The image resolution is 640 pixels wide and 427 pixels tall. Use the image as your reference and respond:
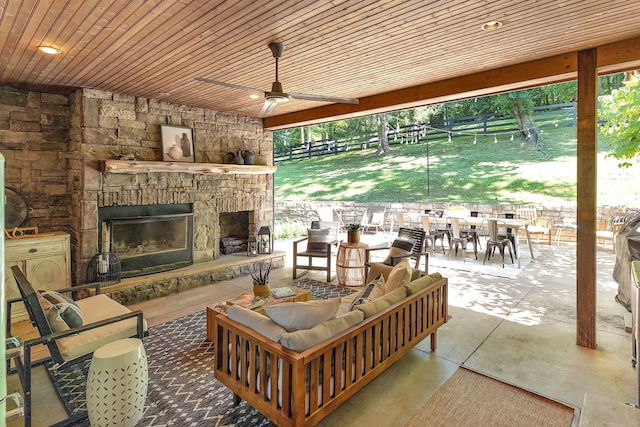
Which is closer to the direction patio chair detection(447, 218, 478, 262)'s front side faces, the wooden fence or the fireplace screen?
the wooden fence

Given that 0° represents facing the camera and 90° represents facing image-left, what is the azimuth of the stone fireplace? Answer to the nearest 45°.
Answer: approximately 315°

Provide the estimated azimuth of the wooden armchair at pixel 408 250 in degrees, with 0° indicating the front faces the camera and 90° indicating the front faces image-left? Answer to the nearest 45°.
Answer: approximately 45°

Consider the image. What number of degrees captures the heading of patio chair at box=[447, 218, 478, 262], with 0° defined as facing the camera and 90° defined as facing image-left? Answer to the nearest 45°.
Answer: approximately 225°

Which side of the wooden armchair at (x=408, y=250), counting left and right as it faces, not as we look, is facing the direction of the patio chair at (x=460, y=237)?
back

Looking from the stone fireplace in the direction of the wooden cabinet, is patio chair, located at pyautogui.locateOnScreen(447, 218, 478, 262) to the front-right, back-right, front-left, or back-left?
back-left

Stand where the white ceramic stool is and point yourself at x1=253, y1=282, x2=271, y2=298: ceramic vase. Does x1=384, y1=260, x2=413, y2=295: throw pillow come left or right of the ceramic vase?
right

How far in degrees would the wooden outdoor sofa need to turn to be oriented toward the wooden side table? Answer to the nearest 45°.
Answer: approximately 45° to its right
